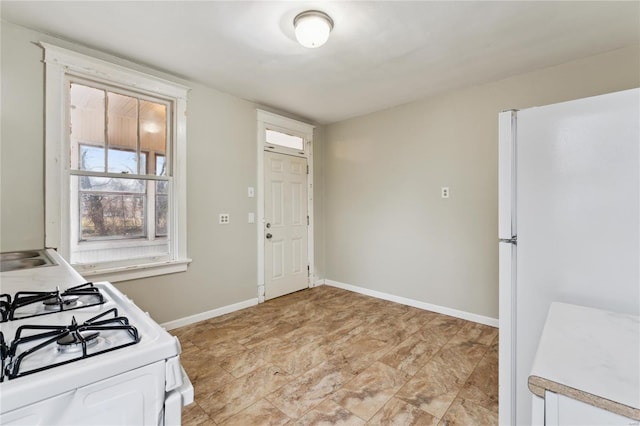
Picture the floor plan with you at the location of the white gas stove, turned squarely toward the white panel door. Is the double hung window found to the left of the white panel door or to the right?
left

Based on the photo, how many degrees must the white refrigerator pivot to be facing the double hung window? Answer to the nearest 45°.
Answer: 0° — it already faces it

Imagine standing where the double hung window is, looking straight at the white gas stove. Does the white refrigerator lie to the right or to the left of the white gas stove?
left

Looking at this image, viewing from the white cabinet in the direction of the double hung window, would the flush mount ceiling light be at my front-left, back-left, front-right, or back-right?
front-right

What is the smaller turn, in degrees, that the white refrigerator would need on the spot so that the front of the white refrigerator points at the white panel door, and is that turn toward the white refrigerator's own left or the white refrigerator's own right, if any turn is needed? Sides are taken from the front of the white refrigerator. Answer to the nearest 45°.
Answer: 0° — it already faces it

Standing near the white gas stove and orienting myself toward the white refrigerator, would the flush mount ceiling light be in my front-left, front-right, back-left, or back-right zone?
front-left

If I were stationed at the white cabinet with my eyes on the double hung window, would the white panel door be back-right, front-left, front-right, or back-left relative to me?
front-right

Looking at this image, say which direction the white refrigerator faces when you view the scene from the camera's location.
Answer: facing to the left of the viewer

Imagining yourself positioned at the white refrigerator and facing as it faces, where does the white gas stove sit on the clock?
The white gas stove is roughly at 10 o'clock from the white refrigerator.

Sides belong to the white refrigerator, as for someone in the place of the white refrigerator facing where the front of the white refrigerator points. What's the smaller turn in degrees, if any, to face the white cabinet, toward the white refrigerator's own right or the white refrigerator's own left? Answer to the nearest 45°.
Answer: approximately 90° to the white refrigerator's own left

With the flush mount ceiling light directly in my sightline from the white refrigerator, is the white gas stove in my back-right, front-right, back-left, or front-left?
front-left

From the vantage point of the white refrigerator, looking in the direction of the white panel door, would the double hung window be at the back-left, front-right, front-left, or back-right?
front-left
